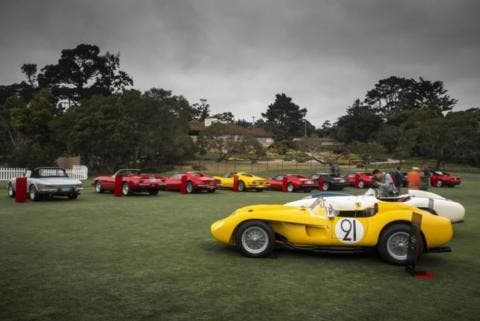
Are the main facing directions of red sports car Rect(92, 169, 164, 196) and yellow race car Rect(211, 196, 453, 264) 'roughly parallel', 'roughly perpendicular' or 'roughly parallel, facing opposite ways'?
roughly parallel

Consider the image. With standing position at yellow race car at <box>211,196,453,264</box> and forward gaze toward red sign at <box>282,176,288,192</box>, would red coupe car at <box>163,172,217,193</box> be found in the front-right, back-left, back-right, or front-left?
front-left

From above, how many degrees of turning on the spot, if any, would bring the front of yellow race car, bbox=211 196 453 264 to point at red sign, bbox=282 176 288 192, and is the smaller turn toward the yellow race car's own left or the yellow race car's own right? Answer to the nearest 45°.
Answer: approximately 90° to the yellow race car's own right

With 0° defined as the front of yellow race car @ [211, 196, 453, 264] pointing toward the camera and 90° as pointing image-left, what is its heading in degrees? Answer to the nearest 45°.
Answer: approximately 90°

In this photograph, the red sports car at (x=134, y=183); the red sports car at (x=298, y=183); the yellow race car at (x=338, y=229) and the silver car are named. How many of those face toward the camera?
0
